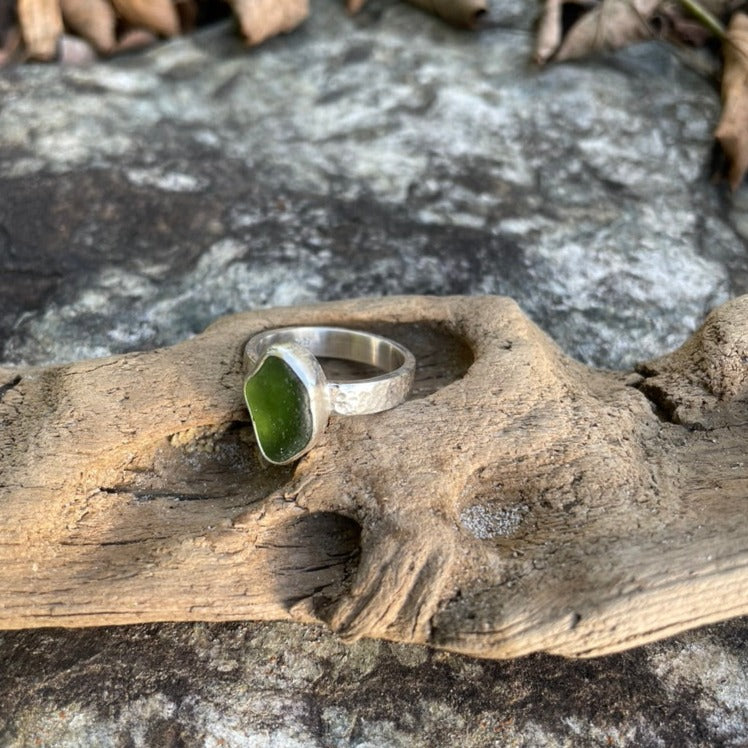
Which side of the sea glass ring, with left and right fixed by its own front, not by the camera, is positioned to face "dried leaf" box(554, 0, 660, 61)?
back

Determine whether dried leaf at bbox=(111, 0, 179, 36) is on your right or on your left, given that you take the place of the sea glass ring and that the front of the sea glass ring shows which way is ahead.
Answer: on your right

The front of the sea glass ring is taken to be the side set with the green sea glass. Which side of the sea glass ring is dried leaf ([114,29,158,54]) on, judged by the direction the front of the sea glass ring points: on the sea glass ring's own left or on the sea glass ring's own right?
on the sea glass ring's own right

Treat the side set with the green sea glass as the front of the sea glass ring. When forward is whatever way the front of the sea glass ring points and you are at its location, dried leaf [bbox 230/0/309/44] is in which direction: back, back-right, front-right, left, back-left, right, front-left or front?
back-right

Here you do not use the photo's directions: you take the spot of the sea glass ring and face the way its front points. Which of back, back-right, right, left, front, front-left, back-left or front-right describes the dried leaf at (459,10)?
back-right

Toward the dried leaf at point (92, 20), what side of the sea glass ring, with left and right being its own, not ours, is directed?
right

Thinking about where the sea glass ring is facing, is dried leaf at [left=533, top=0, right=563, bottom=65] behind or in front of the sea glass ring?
behind

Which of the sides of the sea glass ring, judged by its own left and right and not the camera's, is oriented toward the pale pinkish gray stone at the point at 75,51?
right

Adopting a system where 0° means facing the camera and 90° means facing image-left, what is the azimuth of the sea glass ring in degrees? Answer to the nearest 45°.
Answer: approximately 45°

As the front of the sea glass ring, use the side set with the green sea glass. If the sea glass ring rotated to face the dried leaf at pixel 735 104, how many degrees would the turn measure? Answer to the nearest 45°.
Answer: approximately 180°
